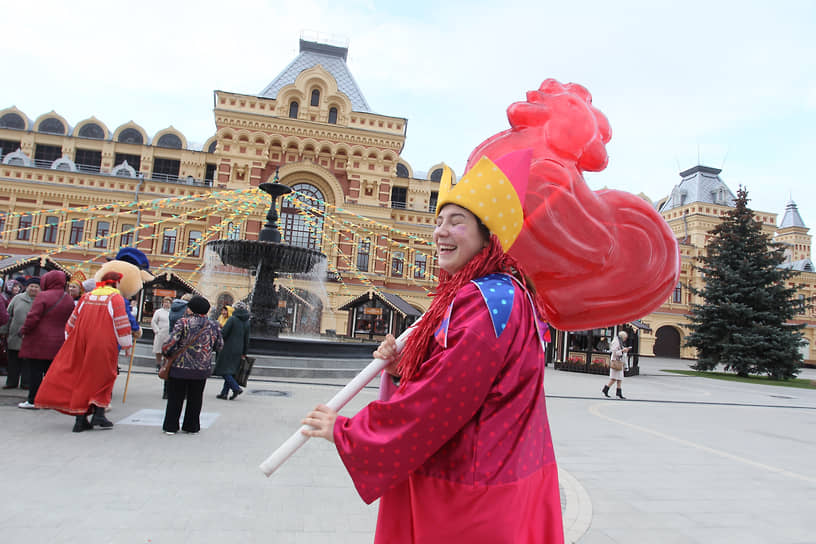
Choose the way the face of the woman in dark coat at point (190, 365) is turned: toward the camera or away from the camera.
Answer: away from the camera

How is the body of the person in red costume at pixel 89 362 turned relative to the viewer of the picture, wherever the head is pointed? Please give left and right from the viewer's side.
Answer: facing away from the viewer and to the right of the viewer

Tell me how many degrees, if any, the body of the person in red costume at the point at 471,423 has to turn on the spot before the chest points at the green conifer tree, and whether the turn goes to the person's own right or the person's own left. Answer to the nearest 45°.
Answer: approximately 135° to the person's own right

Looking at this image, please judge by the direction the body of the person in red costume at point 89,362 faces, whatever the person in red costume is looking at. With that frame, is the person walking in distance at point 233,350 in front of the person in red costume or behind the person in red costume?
in front

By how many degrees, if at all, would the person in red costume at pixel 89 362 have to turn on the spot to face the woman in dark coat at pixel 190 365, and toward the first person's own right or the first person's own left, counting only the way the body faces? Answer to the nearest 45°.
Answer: approximately 45° to the first person's own right

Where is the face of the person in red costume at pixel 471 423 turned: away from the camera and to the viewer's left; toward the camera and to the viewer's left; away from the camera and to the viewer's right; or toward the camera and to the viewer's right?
toward the camera and to the viewer's left

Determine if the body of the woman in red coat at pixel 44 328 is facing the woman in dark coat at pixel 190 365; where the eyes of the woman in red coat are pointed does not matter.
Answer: no

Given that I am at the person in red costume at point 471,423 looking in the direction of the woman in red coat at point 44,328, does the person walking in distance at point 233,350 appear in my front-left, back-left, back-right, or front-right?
front-right

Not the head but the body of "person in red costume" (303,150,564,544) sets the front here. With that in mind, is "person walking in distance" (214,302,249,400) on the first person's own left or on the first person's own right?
on the first person's own right

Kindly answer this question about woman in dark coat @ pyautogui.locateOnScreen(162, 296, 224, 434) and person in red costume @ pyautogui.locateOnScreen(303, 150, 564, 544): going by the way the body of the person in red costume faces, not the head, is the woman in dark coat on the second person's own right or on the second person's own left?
on the second person's own right

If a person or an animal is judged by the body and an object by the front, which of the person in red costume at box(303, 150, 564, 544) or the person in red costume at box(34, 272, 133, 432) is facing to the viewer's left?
the person in red costume at box(303, 150, 564, 544)

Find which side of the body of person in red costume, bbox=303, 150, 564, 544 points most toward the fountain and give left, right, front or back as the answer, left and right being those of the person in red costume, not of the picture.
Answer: right

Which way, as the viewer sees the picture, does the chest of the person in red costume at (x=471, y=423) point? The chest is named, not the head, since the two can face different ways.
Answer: to the viewer's left

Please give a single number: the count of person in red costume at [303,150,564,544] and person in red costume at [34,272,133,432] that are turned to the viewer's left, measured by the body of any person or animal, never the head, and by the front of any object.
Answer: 1
